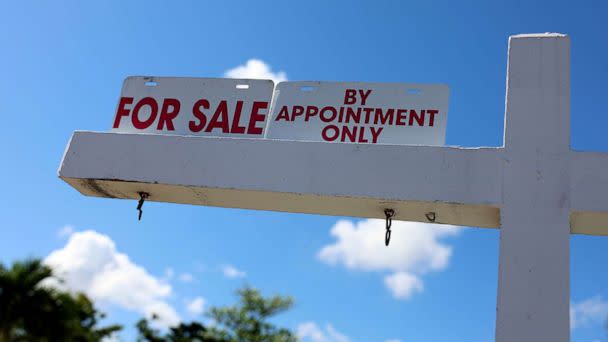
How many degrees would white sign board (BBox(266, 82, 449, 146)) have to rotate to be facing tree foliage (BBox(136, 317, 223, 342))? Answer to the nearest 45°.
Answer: approximately 180°

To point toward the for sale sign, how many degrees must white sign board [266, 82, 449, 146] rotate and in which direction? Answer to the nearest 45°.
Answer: approximately 90° to its right

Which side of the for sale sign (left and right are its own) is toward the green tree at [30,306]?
back

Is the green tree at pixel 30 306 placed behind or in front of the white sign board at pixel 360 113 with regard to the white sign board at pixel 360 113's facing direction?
behind

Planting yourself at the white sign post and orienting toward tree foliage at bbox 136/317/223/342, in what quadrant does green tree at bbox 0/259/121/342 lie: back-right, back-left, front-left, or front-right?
front-left

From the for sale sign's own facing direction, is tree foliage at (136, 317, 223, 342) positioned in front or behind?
behind

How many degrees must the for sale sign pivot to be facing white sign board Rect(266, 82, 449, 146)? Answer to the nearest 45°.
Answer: approximately 90° to its left

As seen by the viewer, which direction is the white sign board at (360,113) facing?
toward the camera

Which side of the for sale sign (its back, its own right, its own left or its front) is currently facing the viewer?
front
